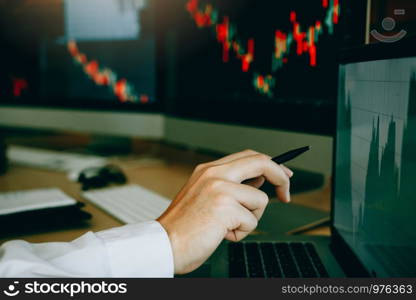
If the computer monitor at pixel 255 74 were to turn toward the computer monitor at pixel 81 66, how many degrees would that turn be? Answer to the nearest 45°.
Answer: approximately 90° to its right

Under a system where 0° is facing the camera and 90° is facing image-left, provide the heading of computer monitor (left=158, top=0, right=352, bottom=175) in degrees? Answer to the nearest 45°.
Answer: approximately 45°
